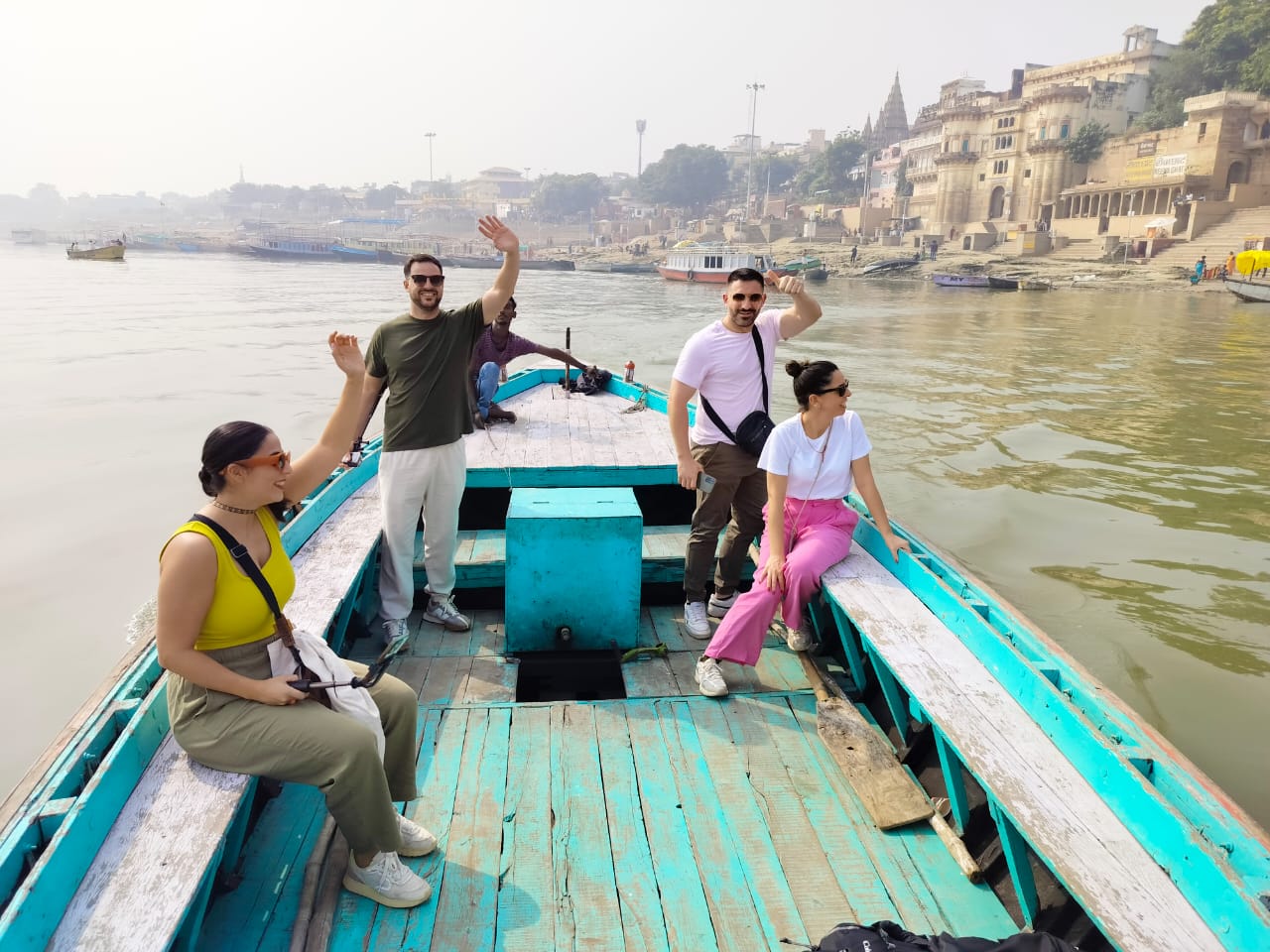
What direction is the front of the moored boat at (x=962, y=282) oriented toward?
to the viewer's left

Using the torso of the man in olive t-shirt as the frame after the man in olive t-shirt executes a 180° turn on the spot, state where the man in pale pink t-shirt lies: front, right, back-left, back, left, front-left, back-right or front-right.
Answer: right

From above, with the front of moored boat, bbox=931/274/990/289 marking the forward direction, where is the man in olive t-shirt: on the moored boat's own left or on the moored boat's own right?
on the moored boat's own left

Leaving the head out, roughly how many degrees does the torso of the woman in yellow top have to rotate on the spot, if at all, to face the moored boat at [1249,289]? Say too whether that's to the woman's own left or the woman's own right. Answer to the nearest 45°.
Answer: approximately 90° to the woman's own left

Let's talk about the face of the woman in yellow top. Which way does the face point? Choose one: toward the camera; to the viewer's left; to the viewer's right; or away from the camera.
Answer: to the viewer's right

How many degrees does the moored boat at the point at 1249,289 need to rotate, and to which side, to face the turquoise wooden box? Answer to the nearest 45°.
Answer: approximately 90° to its left

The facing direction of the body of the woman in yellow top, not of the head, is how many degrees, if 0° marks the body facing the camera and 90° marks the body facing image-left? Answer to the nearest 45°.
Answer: approximately 315°

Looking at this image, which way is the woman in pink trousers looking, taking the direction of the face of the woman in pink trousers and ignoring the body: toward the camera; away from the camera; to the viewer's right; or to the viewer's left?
to the viewer's right

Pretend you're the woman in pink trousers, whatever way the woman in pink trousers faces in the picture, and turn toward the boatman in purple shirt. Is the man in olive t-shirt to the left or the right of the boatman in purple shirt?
left

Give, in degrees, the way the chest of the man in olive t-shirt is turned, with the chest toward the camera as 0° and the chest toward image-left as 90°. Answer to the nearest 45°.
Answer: approximately 0°

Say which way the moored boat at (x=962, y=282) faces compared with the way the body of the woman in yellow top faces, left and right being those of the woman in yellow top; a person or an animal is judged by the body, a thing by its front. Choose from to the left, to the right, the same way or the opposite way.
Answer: the opposite way

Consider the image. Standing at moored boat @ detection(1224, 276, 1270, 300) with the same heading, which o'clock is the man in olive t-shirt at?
The man in olive t-shirt is roughly at 9 o'clock from the moored boat.

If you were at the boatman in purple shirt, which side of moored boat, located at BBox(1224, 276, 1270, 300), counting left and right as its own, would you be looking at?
left
